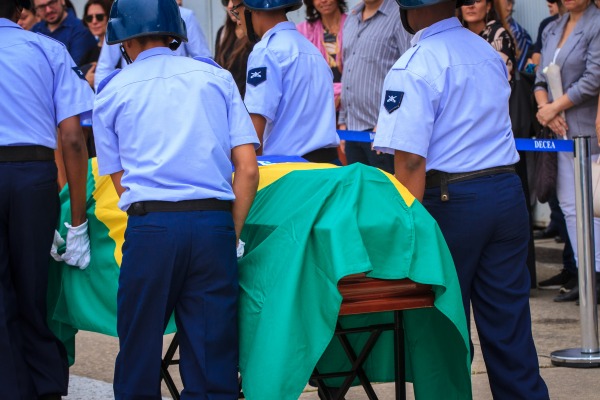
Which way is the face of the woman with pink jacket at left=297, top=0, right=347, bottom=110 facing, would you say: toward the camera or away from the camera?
toward the camera

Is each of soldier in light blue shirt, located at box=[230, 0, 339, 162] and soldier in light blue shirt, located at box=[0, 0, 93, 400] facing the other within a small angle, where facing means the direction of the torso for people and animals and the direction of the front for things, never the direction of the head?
no

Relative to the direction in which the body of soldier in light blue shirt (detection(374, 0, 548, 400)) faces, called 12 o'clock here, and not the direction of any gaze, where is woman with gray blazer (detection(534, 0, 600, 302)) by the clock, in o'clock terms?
The woman with gray blazer is roughly at 2 o'clock from the soldier in light blue shirt.

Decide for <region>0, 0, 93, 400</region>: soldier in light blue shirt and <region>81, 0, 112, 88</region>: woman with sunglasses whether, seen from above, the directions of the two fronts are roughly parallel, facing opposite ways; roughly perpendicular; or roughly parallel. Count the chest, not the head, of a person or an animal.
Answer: roughly parallel, facing opposite ways

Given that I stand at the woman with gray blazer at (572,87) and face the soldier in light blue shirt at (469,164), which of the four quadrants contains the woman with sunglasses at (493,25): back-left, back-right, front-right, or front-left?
back-right

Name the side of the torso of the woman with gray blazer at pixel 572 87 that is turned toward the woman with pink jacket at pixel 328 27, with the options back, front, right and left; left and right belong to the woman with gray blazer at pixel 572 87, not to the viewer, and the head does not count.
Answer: right

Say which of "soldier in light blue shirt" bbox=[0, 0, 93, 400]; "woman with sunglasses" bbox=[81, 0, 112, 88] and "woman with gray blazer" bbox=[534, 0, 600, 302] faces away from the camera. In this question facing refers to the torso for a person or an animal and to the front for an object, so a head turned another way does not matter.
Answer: the soldier in light blue shirt

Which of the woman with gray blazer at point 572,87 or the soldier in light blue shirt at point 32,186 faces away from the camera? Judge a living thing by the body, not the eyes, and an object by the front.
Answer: the soldier in light blue shirt

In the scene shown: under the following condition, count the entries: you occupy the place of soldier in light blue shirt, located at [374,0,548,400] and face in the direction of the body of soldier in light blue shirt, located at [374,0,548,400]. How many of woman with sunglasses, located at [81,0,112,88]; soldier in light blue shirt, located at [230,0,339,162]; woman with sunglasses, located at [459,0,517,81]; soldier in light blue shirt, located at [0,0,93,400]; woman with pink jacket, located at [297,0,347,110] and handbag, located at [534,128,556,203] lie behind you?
0

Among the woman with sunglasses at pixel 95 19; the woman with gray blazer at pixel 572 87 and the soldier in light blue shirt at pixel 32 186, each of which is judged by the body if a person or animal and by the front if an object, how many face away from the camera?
1

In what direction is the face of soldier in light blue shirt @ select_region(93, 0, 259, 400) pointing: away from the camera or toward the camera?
away from the camera

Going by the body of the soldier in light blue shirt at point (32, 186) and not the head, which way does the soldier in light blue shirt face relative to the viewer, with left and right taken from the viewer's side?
facing away from the viewer

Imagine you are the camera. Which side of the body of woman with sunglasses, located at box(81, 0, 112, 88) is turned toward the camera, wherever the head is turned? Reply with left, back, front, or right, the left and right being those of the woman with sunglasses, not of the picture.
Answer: front

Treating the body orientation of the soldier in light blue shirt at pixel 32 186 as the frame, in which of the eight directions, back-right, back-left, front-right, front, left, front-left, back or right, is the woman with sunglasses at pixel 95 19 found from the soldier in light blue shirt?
front

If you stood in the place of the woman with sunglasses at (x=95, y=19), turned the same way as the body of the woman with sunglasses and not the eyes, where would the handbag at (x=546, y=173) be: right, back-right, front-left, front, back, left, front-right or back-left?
front-left

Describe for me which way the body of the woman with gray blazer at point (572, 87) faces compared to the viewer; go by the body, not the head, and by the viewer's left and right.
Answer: facing the viewer and to the left of the viewer

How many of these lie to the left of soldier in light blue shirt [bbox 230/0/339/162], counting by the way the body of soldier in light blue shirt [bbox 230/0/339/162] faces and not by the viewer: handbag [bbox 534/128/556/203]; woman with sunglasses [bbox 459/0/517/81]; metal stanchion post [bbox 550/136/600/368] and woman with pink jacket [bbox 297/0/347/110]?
0

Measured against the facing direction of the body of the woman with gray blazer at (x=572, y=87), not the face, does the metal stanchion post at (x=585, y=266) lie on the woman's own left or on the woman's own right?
on the woman's own left

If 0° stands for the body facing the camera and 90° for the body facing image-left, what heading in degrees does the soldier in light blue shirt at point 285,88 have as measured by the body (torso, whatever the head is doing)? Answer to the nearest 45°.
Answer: approximately 135°
